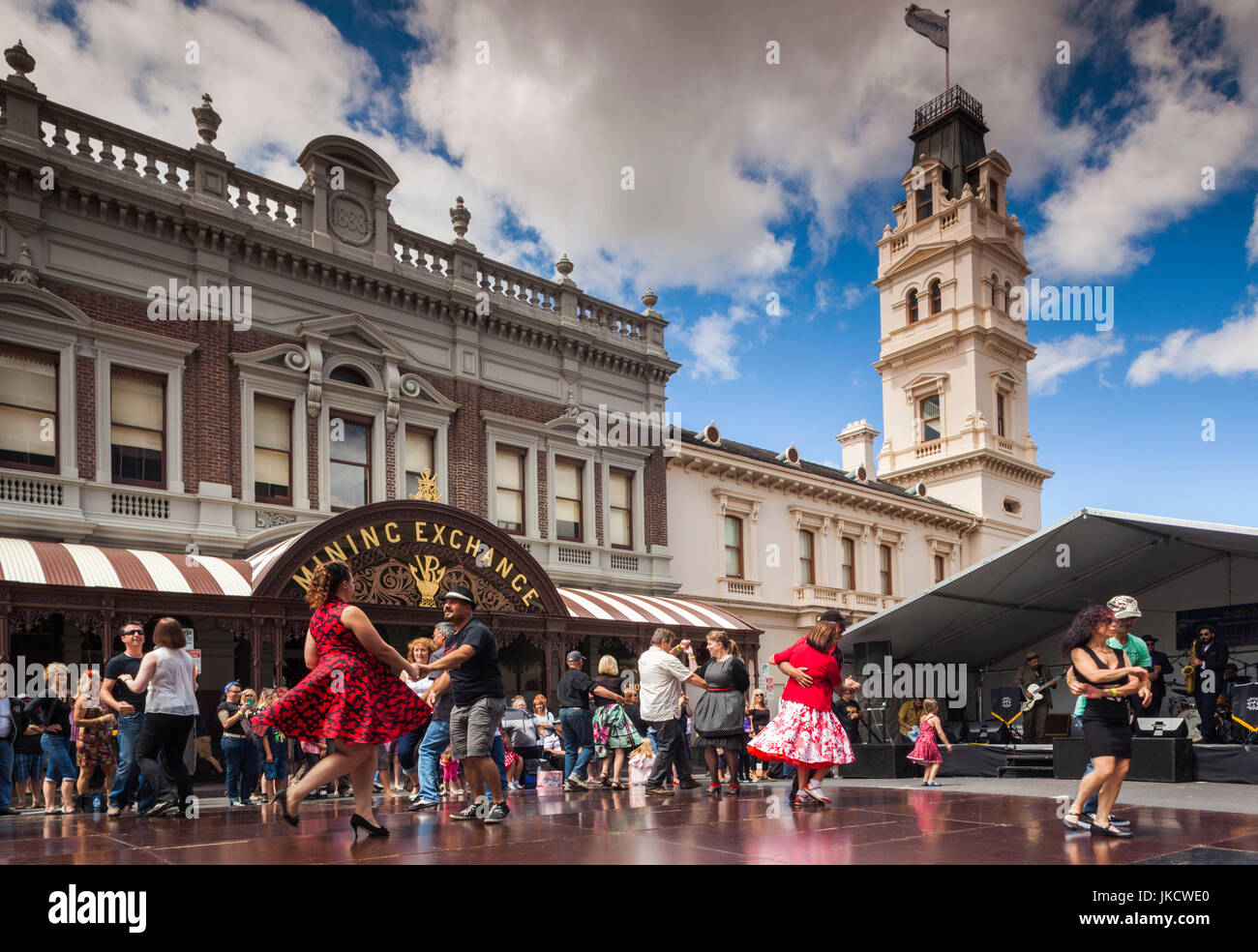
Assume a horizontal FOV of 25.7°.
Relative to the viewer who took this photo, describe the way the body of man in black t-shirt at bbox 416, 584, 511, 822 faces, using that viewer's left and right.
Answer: facing to the left of the viewer

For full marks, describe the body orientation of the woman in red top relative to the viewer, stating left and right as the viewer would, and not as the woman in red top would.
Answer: facing away from the viewer and to the right of the viewer

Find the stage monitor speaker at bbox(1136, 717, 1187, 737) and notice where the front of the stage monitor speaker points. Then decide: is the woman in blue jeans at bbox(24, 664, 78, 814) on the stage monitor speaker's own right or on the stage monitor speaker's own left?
on the stage monitor speaker's own left

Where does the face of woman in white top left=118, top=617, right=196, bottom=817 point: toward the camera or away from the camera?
away from the camera

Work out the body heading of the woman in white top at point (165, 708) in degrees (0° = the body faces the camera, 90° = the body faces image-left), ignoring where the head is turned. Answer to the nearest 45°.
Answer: approximately 135°

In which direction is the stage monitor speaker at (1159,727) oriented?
away from the camera
